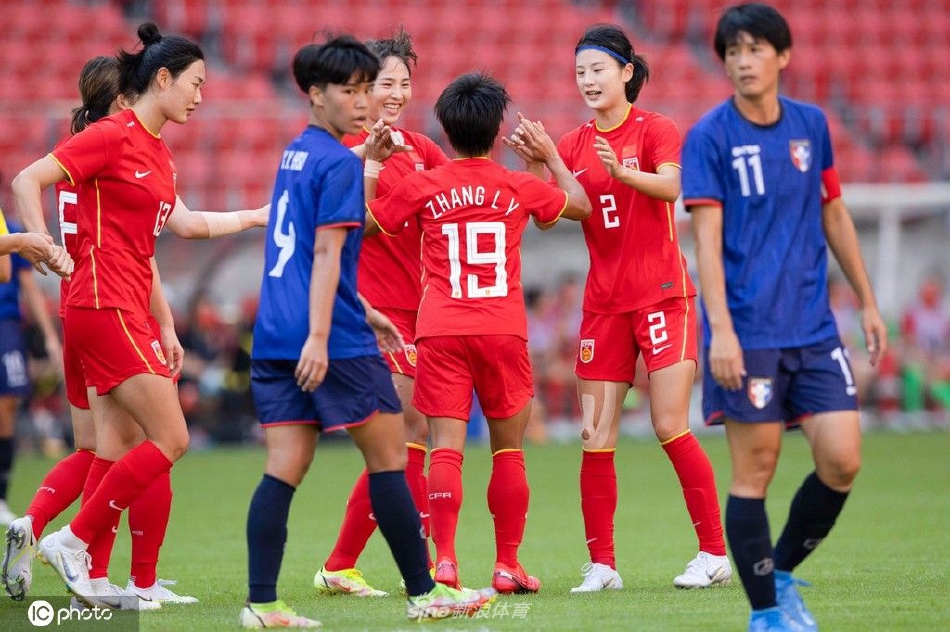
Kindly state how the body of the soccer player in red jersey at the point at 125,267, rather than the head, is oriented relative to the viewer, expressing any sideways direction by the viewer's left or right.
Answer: facing to the right of the viewer

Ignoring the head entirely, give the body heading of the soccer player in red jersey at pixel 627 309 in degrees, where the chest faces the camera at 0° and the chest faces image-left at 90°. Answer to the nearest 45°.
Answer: approximately 45°

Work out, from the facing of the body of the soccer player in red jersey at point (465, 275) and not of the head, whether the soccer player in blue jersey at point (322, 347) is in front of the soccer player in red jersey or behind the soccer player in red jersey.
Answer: behind

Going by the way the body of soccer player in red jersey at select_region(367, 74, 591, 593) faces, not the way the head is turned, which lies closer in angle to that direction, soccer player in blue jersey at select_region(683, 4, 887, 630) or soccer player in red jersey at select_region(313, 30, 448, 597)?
the soccer player in red jersey

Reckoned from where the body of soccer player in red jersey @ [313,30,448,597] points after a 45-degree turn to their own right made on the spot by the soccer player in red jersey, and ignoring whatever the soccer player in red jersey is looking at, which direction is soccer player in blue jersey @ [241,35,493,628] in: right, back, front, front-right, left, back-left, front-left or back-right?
front

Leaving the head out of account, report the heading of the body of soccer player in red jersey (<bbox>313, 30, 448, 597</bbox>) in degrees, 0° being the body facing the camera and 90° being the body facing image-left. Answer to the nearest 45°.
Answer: approximately 315°

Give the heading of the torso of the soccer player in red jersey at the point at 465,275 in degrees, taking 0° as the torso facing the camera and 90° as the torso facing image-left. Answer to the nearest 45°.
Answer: approximately 180°

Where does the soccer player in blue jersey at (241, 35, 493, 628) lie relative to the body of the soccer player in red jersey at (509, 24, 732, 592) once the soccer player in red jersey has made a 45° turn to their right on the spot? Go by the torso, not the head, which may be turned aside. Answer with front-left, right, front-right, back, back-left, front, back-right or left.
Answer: front-left
